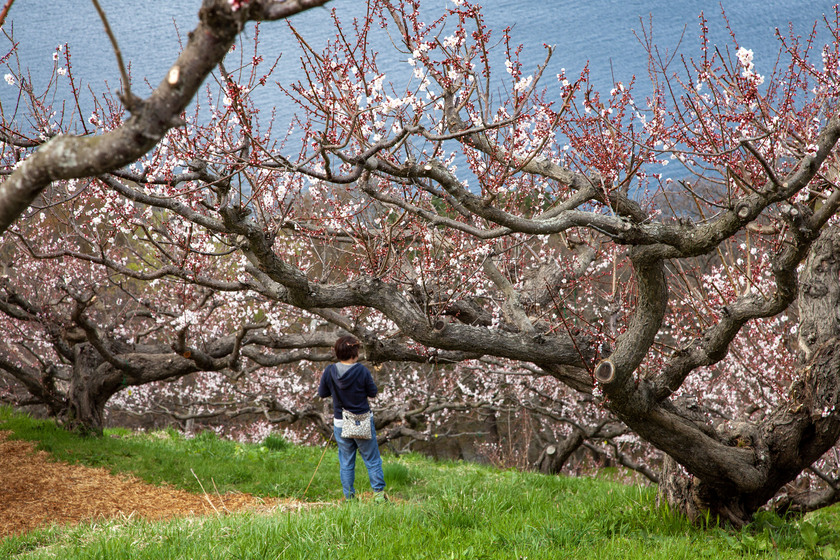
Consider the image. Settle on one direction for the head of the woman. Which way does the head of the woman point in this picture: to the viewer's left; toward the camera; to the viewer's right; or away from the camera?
away from the camera

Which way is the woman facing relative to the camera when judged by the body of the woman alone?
away from the camera
